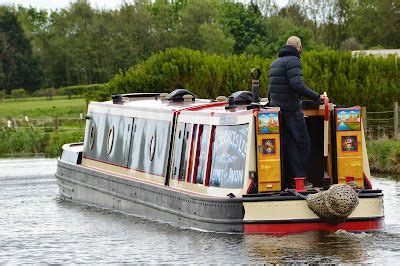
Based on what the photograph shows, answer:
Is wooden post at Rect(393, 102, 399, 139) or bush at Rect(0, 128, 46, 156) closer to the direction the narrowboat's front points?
the bush

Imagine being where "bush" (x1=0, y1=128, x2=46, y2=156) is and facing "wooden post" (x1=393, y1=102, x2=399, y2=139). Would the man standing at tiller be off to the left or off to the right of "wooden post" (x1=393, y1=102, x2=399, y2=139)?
right

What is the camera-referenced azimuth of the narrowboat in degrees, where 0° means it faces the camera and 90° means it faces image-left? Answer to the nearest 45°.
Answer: approximately 135°
